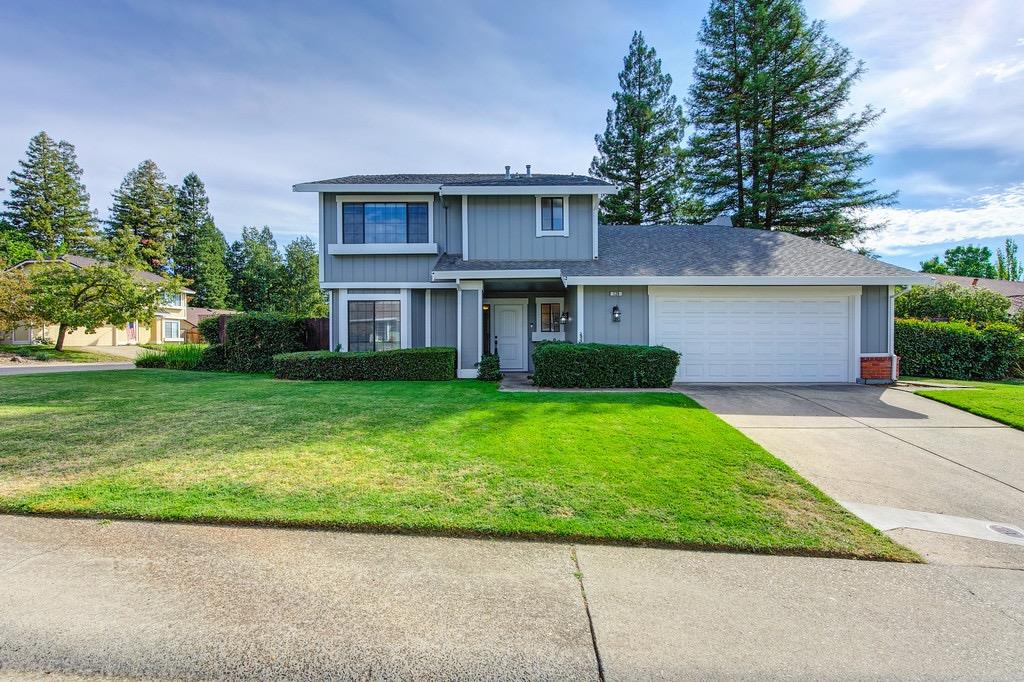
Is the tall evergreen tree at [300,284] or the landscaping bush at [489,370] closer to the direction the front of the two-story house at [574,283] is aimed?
the landscaping bush

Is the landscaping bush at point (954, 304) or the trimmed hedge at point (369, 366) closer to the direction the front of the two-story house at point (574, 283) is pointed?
the trimmed hedge

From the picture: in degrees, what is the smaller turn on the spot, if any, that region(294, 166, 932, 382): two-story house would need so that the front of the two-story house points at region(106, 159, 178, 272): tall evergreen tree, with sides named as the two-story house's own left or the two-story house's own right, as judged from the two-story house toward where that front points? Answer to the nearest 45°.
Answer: approximately 135° to the two-story house's own right

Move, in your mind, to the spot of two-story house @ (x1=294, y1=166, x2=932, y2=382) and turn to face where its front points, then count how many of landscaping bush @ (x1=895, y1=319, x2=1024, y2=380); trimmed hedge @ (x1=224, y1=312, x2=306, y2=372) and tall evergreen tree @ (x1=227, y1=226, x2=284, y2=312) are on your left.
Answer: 1

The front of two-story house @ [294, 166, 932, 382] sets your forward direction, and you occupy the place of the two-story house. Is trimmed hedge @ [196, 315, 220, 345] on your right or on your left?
on your right

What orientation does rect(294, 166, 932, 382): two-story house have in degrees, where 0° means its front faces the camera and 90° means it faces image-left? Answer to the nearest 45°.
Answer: approximately 0°

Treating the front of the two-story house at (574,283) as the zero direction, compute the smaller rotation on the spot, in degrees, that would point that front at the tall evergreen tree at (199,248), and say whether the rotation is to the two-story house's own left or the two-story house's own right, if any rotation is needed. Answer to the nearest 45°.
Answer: approximately 135° to the two-story house's own right

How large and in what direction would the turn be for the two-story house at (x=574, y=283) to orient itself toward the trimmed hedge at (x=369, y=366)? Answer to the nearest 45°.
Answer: approximately 45° to its right

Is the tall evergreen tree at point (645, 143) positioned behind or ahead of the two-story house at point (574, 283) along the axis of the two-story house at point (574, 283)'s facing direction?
behind

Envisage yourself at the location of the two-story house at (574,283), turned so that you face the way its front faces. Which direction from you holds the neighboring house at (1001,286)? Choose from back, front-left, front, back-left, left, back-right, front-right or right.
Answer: back-left

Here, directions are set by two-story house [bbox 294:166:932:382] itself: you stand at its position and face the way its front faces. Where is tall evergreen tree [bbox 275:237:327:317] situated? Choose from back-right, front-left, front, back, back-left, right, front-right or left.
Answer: back-right
